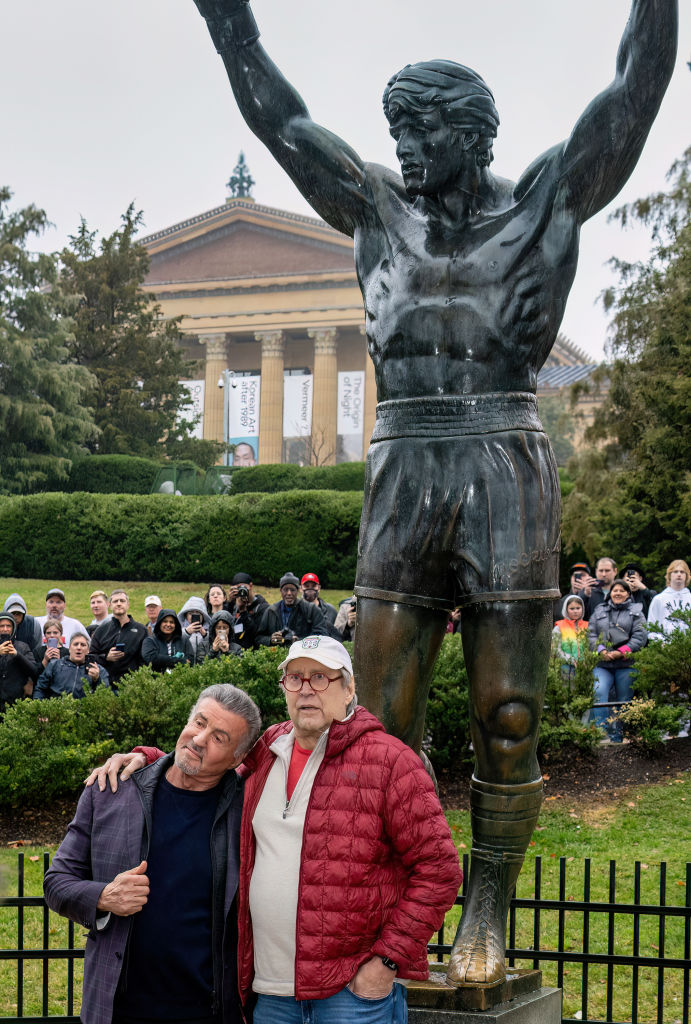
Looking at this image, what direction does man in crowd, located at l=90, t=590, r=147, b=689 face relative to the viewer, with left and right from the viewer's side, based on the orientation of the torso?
facing the viewer

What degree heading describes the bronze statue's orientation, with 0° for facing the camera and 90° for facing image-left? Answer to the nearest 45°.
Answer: approximately 0°

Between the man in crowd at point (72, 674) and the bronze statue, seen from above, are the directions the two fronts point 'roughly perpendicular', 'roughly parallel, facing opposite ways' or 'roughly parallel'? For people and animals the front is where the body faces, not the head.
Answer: roughly parallel

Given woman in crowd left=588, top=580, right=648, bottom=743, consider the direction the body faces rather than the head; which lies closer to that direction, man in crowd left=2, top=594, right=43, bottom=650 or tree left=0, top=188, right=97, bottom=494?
the man in crowd

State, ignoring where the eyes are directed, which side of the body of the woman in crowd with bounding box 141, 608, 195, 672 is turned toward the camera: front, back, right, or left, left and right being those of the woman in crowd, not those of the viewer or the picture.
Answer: front

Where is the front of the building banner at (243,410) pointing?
toward the camera

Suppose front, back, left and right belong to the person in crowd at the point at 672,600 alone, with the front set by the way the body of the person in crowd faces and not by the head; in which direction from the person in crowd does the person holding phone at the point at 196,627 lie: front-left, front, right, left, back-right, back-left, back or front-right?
right

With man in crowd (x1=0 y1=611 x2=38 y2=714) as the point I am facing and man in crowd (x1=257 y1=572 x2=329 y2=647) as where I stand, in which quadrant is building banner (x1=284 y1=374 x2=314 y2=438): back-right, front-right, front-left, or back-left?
back-right

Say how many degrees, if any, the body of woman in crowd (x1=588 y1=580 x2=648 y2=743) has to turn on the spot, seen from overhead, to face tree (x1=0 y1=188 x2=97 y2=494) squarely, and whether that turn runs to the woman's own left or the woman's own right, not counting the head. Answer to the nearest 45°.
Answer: approximately 135° to the woman's own right

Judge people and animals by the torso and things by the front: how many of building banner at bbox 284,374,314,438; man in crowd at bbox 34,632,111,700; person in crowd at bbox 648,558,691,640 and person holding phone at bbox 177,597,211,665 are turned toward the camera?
4

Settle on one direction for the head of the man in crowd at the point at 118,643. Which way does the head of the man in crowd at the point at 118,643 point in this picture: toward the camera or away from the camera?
toward the camera

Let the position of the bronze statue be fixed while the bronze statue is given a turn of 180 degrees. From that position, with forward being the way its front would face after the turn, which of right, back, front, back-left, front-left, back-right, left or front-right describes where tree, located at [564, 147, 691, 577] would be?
front

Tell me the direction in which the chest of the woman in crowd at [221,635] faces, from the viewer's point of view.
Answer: toward the camera

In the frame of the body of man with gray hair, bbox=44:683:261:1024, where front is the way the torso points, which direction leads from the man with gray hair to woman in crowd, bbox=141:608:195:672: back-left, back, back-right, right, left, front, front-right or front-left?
back

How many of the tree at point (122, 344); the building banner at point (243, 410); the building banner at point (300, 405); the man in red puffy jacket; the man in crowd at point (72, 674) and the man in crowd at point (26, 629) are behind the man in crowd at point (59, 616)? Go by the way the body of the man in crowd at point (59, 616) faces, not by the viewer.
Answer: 3

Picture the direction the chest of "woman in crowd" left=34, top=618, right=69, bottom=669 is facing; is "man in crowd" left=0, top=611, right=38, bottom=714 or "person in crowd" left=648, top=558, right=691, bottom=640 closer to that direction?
the man in crowd

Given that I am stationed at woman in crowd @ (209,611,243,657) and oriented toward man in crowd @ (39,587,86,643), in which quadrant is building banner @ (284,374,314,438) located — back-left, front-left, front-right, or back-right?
front-right

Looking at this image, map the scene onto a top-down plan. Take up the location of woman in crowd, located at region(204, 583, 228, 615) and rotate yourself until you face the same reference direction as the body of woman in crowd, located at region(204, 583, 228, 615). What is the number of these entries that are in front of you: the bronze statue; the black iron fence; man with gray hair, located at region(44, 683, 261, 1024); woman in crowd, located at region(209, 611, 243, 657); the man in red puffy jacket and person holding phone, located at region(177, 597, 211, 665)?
6

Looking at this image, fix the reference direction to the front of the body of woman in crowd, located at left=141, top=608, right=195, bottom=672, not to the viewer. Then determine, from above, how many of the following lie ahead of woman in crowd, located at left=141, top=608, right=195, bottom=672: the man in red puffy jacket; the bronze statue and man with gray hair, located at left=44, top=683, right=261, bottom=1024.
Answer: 3
